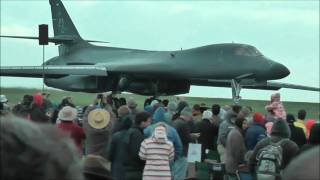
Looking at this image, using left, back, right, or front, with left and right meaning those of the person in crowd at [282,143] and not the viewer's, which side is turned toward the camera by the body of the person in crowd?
back

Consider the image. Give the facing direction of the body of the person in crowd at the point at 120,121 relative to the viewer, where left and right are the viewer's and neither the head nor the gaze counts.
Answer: facing away from the viewer

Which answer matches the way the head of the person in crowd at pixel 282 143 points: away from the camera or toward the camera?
away from the camera

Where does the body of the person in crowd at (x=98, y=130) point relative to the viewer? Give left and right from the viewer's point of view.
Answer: facing away from the viewer
